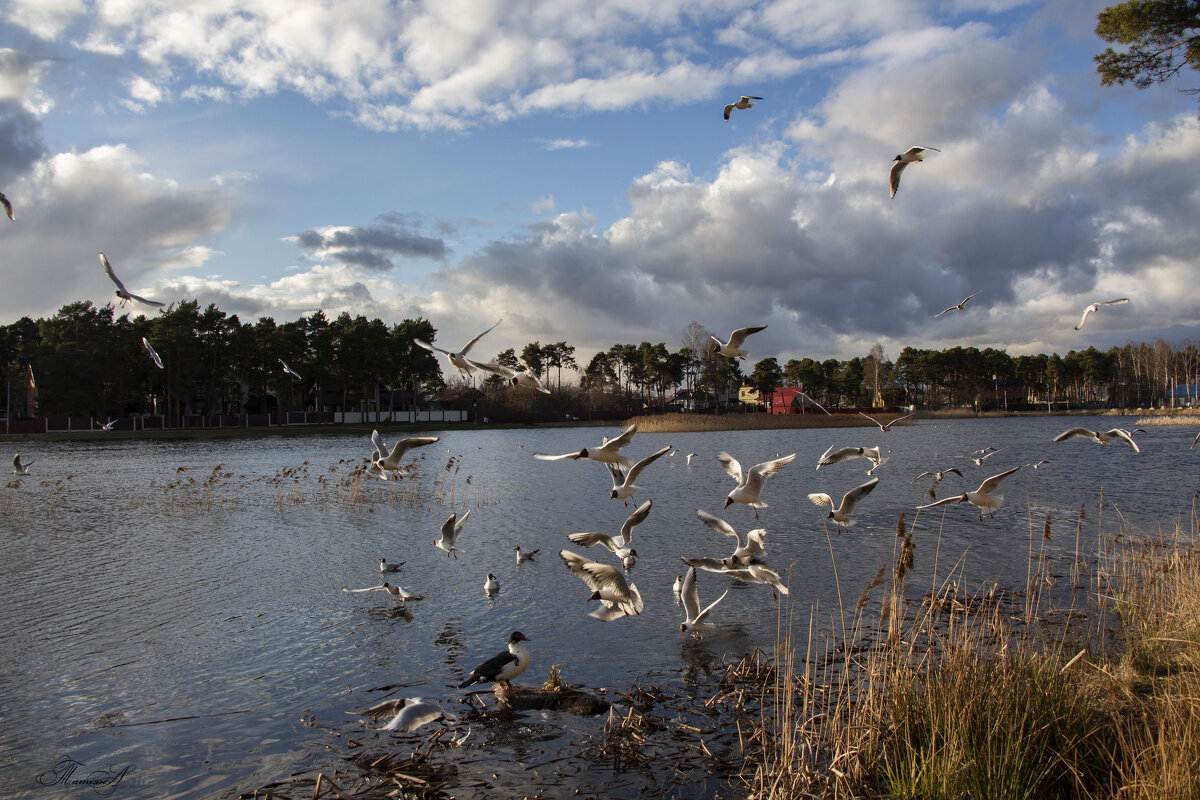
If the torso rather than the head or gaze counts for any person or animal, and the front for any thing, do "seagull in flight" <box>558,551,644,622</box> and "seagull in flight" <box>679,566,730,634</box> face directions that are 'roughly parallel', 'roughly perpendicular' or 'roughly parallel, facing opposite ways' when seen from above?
roughly parallel

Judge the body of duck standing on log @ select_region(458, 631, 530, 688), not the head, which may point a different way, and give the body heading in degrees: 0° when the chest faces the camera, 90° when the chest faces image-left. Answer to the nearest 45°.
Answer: approximately 270°

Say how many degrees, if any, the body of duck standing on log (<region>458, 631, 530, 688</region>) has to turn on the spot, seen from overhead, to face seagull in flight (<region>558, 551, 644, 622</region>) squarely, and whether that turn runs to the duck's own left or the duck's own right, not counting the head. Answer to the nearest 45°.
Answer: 0° — it already faces it

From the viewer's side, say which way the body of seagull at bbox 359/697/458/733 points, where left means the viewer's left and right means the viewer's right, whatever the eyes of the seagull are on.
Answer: facing to the left of the viewer

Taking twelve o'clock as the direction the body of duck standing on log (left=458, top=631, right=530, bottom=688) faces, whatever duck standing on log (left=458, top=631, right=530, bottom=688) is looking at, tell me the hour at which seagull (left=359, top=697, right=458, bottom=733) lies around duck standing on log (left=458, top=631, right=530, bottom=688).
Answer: seagull (left=359, top=697, right=458, bottom=733) is roughly at 4 o'clock from duck standing on log (left=458, top=631, right=530, bottom=688).
